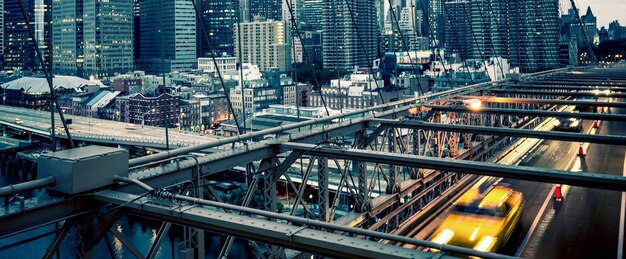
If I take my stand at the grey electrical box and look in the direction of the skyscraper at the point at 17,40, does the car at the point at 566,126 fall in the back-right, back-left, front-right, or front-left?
front-right

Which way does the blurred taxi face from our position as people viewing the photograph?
facing the viewer and to the left of the viewer

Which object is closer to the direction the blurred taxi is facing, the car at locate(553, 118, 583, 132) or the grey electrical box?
the grey electrical box

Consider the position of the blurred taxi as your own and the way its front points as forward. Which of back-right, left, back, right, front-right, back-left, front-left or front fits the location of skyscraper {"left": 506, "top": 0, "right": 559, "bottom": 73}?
back-right

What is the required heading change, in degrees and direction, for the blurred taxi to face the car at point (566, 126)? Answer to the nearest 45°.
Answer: approximately 135° to its right

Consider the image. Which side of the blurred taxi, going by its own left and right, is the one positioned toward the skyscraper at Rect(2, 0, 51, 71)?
right

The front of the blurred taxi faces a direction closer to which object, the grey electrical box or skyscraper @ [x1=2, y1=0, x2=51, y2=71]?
the grey electrical box

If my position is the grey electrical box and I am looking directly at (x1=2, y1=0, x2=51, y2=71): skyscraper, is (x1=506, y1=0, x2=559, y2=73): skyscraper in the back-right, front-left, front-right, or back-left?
front-right

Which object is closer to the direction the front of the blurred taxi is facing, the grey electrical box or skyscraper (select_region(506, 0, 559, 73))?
the grey electrical box

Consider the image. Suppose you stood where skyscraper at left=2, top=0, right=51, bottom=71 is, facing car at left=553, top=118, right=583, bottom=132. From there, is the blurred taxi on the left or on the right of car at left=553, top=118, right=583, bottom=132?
right
